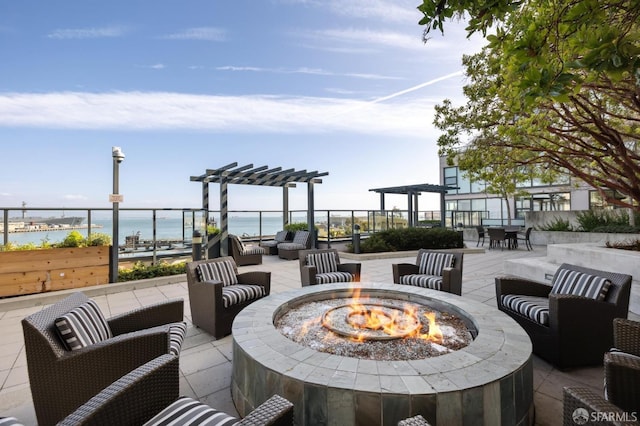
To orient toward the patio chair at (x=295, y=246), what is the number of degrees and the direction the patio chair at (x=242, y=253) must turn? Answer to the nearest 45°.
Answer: approximately 45° to its left

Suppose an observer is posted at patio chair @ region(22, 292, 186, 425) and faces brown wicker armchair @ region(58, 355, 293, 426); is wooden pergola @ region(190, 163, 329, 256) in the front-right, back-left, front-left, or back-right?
back-left

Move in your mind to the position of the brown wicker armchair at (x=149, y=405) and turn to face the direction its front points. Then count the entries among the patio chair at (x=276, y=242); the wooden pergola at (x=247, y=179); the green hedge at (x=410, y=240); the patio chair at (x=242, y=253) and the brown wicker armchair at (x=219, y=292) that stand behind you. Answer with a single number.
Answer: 0

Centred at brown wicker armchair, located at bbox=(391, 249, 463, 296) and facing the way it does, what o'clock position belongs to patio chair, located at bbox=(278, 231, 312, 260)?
The patio chair is roughly at 3 o'clock from the brown wicker armchair.

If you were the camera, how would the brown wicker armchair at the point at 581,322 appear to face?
facing the viewer and to the left of the viewer

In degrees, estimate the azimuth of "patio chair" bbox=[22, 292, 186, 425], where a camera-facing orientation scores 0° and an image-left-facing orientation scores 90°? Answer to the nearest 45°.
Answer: approximately 270°

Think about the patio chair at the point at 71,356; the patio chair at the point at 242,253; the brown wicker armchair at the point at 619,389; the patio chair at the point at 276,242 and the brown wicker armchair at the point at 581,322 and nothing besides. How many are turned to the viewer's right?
2

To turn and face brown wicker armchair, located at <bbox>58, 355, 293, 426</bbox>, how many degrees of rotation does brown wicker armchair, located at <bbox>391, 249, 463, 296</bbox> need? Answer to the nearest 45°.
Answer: approximately 45° to its left

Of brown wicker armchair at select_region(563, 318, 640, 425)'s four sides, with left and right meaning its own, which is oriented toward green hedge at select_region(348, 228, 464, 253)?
front

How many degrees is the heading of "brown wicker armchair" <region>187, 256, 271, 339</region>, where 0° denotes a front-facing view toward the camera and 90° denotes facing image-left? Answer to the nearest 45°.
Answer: approximately 315°

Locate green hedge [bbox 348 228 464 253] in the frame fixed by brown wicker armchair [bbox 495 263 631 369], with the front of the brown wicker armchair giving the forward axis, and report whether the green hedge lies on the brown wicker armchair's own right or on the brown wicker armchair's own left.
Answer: on the brown wicker armchair's own right

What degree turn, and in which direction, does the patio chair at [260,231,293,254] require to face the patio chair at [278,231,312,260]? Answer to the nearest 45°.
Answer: approximately 90° to its left

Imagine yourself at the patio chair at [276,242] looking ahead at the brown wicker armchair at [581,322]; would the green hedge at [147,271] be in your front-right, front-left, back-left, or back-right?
front-right

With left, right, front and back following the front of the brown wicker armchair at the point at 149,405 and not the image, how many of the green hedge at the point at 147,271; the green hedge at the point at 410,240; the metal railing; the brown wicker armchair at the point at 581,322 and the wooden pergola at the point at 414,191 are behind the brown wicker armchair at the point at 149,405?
0

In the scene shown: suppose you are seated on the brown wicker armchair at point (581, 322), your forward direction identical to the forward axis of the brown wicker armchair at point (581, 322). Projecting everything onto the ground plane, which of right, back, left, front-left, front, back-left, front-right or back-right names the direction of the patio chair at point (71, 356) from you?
front

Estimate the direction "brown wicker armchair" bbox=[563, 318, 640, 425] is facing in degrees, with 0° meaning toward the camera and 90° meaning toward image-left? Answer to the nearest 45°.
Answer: approximately 135°

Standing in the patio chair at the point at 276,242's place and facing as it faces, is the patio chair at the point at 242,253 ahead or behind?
ahead

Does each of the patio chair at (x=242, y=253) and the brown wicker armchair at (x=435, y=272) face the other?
no
